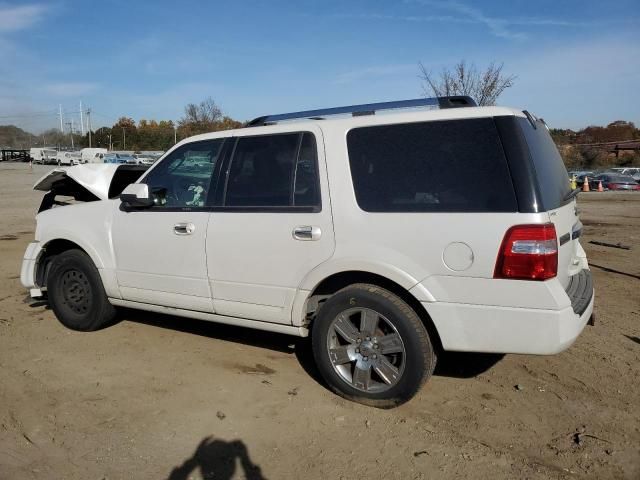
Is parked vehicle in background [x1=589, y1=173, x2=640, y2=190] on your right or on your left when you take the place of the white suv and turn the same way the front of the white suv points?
on your right

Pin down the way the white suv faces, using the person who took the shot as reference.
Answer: facing away from the viewer and to the left of the viewer
